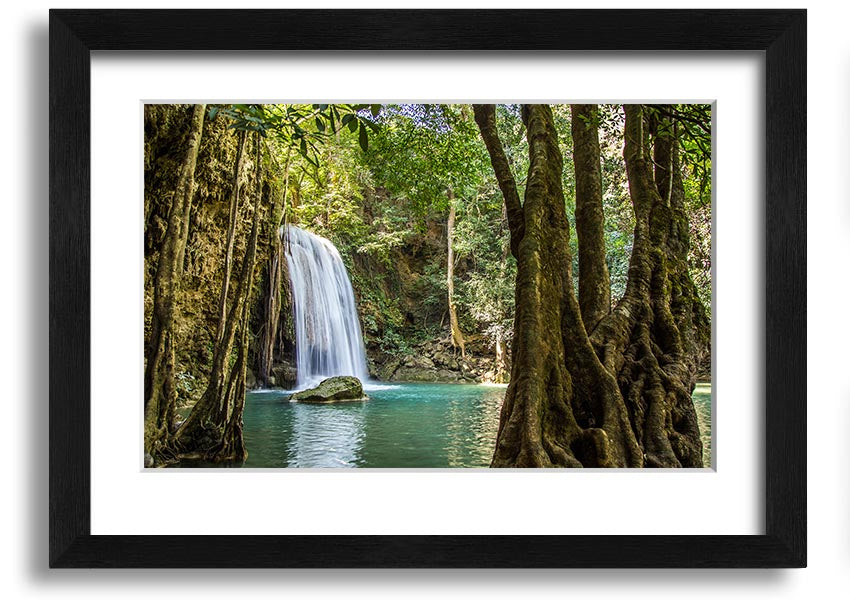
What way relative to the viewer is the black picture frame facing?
toward the camera
